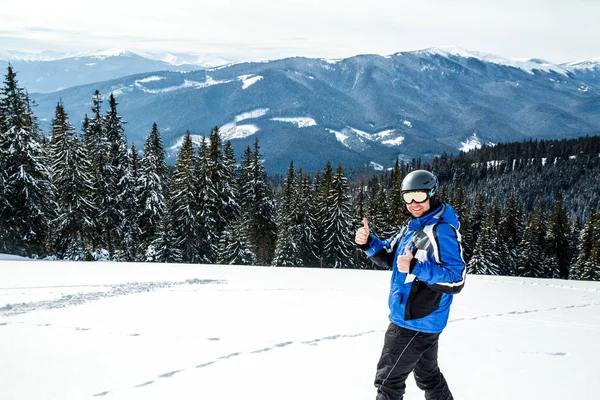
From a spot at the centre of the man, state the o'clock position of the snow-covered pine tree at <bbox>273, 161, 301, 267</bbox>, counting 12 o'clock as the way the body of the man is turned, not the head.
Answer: The snow-covered pine tree is roughly at 4 o'clock from the man.

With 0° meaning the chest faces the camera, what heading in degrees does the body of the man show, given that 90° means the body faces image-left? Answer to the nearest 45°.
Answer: approximately 45°

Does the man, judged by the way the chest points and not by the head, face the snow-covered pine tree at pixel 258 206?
no

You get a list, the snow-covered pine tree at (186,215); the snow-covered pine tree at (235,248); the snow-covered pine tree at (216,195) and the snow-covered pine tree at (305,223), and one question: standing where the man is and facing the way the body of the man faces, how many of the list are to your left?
0

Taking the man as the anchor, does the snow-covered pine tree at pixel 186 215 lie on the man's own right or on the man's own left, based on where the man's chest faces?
on the man's own right

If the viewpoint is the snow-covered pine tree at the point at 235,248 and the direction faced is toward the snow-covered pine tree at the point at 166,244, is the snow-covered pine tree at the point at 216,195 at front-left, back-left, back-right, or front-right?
front-right

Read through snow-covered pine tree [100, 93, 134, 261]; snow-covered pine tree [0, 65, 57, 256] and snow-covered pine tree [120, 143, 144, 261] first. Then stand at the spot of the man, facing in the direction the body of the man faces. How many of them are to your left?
0

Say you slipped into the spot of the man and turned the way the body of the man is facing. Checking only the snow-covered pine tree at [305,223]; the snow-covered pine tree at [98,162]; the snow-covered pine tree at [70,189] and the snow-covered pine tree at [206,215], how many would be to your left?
0

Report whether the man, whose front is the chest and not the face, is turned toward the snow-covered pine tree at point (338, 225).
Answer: no

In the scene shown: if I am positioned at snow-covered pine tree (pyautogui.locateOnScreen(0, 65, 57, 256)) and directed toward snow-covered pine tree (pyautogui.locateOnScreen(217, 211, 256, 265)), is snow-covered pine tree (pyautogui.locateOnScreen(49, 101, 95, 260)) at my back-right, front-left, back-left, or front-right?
front-left

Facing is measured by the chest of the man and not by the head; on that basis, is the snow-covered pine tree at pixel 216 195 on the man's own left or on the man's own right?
on the man's own right

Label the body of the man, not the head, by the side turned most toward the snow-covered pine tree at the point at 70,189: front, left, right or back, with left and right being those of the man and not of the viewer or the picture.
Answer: right

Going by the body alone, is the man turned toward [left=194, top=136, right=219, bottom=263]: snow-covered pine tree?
no
